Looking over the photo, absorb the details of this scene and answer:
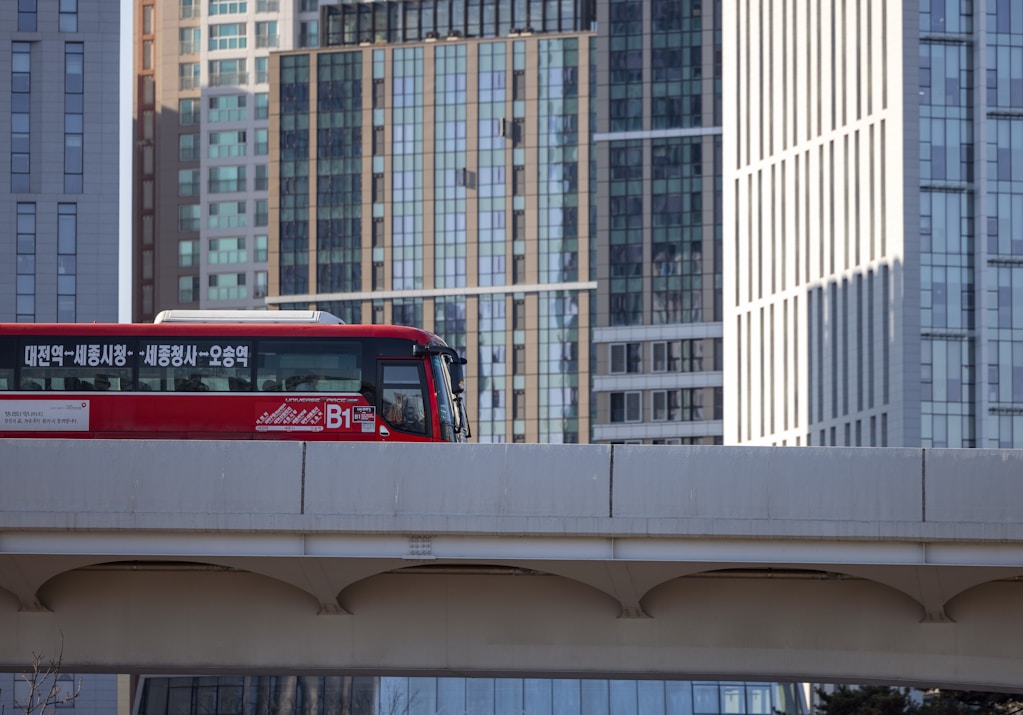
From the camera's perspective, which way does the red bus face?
to the viewer's right
